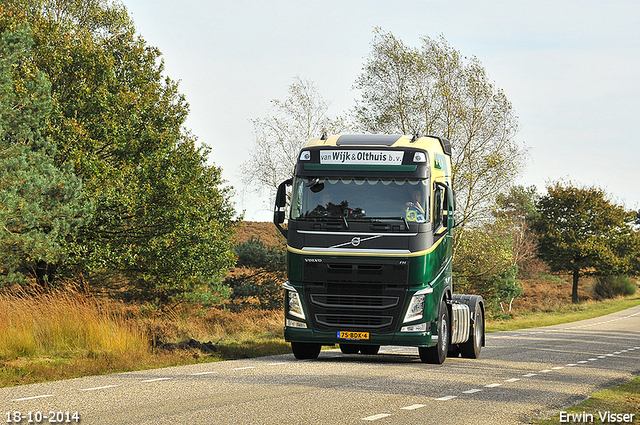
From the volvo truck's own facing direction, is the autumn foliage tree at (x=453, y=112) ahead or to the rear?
to the rear

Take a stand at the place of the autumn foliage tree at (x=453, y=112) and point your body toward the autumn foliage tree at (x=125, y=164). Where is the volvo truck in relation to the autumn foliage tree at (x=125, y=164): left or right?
left

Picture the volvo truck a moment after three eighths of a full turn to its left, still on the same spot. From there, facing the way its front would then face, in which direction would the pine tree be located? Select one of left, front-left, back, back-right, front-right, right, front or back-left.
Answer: left

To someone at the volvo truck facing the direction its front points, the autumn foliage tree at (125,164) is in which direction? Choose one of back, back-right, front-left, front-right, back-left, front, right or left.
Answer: back-right

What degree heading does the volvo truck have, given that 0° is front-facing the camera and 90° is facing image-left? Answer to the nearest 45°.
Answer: approximately 0°
